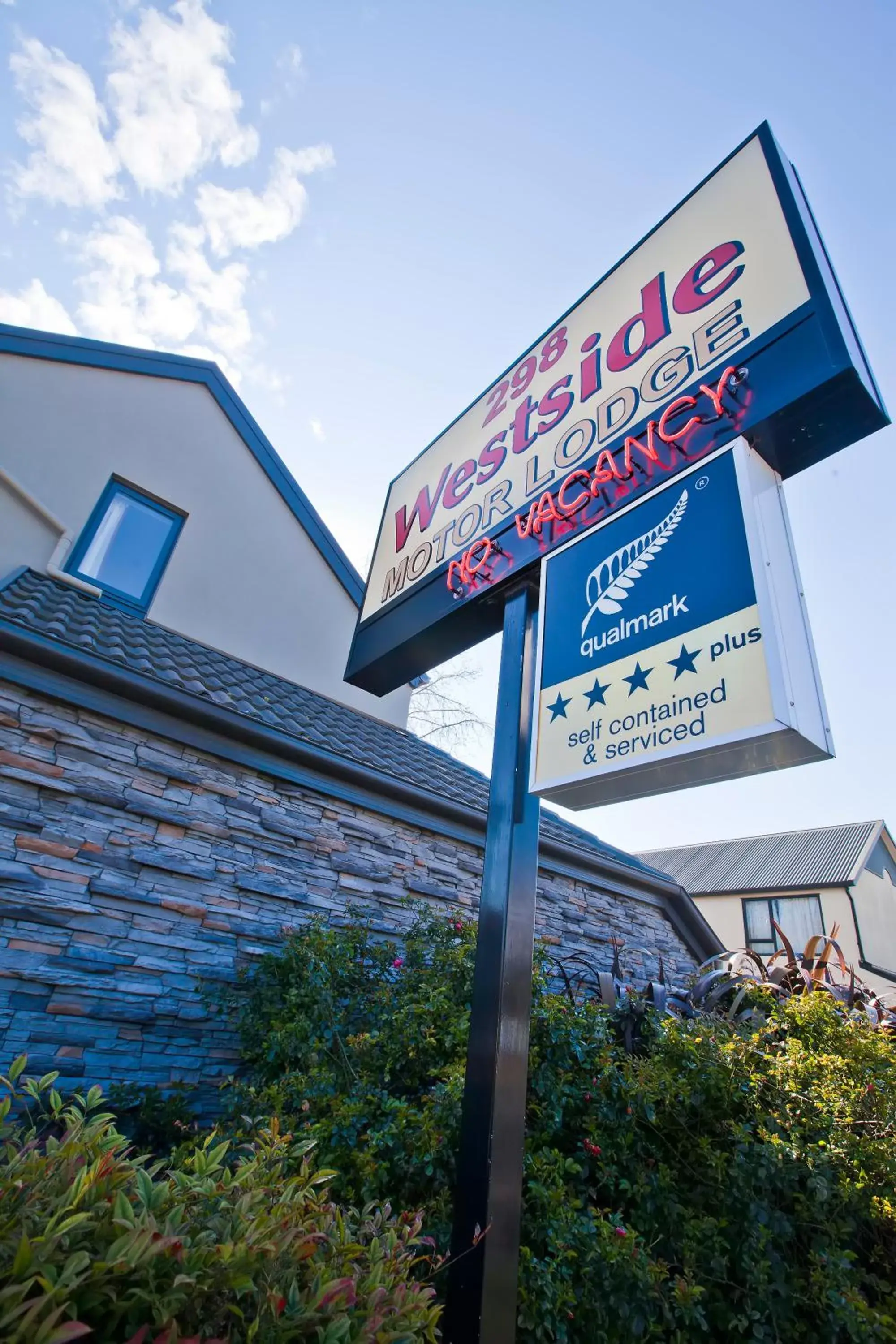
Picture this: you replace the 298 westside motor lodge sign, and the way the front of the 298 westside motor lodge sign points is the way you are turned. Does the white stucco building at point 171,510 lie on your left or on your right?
on your right

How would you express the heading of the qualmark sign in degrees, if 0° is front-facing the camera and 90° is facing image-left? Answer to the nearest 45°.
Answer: approximately 45°

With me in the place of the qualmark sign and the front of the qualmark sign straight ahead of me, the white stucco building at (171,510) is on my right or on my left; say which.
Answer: on my right

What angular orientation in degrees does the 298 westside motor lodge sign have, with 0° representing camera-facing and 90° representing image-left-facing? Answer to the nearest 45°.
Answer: approximately 45°

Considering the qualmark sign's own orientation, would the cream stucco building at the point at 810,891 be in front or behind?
behind
